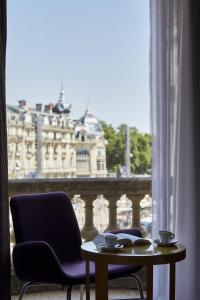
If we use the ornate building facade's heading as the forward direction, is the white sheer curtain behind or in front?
in front

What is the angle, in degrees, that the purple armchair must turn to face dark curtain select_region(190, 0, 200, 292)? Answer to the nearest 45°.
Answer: approximately 45° to its left

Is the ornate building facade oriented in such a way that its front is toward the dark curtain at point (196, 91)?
yes

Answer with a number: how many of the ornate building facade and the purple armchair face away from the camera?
0

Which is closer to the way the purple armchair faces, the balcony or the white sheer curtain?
the white sheer curtain

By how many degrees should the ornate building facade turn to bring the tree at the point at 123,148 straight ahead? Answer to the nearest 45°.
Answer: approximately 45° to its left

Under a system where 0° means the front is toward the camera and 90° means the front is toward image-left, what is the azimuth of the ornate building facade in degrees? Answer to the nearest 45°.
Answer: approximately 315°

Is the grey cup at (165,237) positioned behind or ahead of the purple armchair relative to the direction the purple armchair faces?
ahead

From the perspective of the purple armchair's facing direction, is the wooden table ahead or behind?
ahead

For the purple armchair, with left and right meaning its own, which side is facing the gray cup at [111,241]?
front

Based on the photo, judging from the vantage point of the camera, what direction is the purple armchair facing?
facing the viewer and to the right of the viewer
